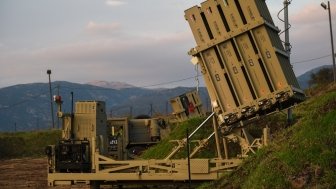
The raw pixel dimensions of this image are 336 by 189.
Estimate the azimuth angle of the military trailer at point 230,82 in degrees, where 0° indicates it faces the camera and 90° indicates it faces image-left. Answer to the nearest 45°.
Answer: approximately 90°

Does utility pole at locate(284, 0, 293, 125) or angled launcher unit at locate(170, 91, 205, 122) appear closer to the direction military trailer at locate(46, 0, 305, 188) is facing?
the angled launcher unit

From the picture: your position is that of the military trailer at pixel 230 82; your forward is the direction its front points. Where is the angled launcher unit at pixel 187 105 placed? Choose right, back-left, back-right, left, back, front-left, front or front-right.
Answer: right
